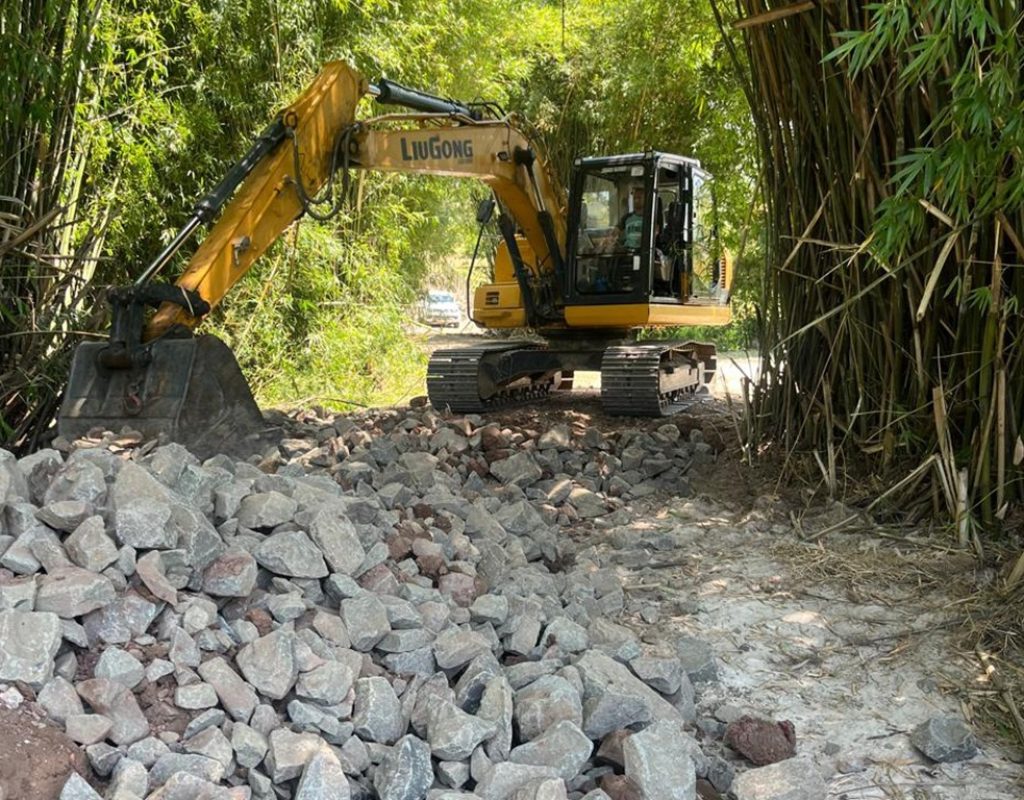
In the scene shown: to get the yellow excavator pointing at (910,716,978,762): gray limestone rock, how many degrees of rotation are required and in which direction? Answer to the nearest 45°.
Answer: approximately 45° to its left

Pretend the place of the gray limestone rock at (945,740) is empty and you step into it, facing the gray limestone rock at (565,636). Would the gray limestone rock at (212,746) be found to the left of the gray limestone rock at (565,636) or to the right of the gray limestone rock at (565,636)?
left

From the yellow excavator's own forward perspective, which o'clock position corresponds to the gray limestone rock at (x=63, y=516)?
The gray limestone rock is roughly at 11 o'clock from the yellow excavator.

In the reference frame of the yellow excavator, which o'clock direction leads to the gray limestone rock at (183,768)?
The gray limestone rock is roughly at 11 o'clock from the yellow excavator.

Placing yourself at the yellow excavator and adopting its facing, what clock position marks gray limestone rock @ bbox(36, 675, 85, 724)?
The gray limestone rock is roughly at 11 o'clock from the yellow excavator.

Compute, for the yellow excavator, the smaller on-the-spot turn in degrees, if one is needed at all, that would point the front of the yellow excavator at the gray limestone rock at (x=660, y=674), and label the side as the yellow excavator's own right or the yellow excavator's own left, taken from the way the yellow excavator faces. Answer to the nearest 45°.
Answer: approximately 45° to the yellow excavator's own left

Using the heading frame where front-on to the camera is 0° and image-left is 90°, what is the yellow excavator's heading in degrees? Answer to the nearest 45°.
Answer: approximately 45°

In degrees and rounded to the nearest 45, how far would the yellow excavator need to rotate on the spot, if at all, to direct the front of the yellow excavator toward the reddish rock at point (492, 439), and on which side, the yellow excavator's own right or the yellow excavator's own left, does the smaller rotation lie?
approximately 45° to the yellow excavator's own left
